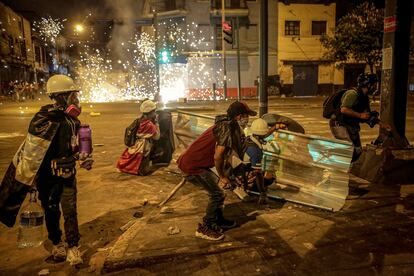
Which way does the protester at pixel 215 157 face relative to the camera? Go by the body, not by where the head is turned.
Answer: to the viewer's right

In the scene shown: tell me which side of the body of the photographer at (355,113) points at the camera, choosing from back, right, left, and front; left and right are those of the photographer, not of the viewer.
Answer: right

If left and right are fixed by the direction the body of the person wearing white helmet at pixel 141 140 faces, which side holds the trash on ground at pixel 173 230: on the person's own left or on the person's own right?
on the person's own right

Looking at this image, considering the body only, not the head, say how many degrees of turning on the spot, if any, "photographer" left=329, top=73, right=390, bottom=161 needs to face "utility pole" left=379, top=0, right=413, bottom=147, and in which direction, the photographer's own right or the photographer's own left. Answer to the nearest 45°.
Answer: approximately 45° to the photographer's own left

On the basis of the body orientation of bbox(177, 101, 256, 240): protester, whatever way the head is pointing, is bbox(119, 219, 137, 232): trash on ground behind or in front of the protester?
behind

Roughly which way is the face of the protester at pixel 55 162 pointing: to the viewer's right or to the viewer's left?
to the viewer's right

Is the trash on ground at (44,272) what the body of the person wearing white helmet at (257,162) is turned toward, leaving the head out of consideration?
no

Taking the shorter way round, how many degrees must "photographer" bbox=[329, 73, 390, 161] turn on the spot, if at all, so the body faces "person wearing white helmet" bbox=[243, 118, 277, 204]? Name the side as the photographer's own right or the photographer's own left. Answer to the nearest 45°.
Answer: approximately 135° to the photographer's own right

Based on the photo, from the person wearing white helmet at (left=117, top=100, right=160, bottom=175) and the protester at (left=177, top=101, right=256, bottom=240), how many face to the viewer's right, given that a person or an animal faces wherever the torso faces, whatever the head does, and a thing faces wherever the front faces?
2

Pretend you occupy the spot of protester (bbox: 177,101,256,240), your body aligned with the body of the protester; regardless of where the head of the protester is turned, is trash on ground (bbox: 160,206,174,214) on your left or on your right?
on your left

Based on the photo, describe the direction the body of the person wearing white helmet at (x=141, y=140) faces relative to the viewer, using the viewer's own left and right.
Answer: facing to the right of the viewer

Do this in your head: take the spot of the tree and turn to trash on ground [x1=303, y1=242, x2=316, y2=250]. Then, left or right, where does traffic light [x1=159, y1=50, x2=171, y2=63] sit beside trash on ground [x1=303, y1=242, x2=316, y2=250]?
right
